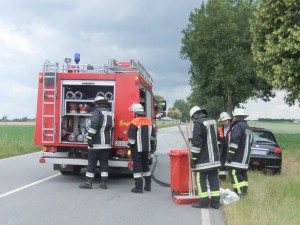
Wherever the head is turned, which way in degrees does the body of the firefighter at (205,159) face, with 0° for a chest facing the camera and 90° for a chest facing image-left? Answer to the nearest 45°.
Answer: approximately 135°

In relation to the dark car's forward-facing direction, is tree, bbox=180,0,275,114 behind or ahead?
ahead

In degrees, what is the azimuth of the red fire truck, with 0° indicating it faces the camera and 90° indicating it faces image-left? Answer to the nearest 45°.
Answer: approximately 180°

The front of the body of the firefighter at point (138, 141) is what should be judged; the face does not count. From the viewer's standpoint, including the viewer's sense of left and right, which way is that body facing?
facing away from the viewer and to the left of the viewer

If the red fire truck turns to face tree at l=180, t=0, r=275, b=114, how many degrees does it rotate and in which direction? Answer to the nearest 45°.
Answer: approximately 45° to its right

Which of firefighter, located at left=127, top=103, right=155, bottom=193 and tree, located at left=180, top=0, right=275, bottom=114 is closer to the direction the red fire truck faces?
the tree
